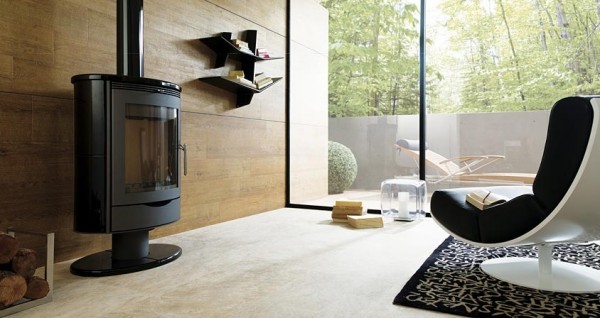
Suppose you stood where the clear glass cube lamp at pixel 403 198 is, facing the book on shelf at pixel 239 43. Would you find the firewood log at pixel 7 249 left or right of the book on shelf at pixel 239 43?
left

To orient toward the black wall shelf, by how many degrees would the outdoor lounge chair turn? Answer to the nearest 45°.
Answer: approximately 135° to its right

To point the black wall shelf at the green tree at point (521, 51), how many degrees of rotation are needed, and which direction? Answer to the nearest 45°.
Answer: approximately 45° to its left

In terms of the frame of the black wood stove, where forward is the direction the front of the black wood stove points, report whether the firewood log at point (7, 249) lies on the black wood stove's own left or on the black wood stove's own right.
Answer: on the black wood stove's own right

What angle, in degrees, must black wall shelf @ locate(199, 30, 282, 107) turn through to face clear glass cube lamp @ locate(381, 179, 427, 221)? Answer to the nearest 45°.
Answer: approximately 45° to its left

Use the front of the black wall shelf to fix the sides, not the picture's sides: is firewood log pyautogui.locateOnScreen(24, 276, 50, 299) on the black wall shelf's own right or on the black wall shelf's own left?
on the black wall shelf's own right

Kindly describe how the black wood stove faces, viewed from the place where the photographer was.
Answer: facing the viewer and to the right of the viewer

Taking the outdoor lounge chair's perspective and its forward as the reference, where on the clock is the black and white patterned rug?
The black and white patterned rug is roughly at 3 o'clock from the outdoor lounge chair.

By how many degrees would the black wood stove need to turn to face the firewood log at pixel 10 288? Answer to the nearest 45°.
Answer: approximately 90° to its right

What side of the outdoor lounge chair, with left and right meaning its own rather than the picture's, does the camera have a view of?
right

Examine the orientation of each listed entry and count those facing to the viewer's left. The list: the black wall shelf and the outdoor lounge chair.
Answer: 0
